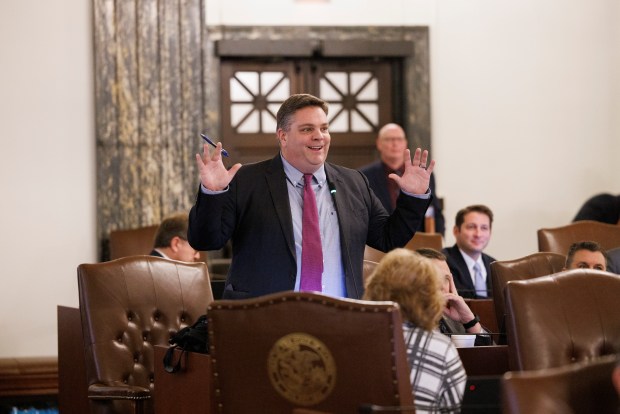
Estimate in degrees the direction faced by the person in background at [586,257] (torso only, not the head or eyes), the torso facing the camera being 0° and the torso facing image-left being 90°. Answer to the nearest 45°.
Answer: approximately 315°

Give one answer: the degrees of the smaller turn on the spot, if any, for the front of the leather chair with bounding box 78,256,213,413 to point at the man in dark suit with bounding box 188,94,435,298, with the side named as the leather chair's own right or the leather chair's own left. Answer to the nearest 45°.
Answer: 0° — it already faces them

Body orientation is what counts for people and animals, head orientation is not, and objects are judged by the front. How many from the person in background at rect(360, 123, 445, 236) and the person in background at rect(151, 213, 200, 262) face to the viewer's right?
1

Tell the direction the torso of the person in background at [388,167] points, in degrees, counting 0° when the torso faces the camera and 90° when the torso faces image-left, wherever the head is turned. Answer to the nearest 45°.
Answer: approximately 0°

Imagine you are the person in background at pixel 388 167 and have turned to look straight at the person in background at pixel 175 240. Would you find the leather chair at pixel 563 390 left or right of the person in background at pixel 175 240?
left

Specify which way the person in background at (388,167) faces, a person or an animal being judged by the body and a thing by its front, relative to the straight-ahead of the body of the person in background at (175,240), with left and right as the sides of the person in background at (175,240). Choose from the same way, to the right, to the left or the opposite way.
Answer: to the right

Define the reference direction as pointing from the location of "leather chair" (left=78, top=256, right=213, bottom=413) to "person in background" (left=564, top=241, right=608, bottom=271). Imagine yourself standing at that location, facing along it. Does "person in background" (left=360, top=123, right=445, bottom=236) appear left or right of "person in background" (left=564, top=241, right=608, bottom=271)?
left

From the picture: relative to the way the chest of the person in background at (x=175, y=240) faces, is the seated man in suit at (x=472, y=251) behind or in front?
in front

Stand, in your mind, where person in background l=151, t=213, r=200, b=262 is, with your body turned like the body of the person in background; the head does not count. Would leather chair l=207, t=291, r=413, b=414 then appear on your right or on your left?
on your right

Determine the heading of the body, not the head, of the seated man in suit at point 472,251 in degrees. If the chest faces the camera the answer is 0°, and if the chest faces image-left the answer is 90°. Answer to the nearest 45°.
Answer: approximately 315°

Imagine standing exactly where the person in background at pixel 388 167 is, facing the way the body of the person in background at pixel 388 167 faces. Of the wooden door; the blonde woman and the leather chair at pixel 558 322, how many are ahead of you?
2
